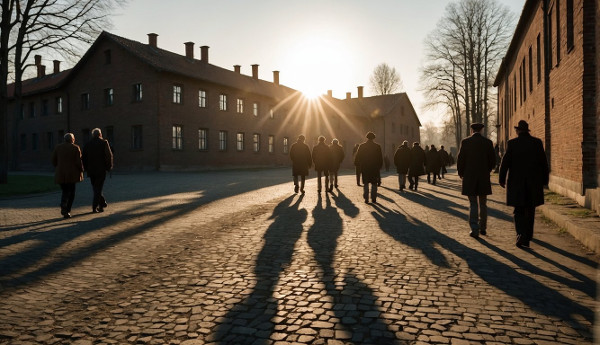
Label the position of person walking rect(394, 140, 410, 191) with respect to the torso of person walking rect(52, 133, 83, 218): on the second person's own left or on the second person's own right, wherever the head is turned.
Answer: on the second person's own right

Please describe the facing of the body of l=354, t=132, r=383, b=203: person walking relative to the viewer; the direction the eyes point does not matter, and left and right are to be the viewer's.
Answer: facing away from the viewer

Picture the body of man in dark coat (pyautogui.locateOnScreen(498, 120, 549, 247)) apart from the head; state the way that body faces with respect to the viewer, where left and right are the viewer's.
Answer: facing away from the viewer

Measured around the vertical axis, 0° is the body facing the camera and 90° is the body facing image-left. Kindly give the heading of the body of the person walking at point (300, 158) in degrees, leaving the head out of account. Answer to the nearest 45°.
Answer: approximately 180°

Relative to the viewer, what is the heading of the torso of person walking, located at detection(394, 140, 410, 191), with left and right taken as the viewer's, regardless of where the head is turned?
facing away from the viewer

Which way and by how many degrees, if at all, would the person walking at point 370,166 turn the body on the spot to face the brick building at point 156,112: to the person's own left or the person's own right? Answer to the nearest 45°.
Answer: approximately 45° to the person's own left

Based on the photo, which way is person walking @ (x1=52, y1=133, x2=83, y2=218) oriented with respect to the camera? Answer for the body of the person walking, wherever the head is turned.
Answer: away from the camera

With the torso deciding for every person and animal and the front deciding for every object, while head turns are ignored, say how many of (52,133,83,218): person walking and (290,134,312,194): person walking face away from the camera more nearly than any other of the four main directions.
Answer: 2

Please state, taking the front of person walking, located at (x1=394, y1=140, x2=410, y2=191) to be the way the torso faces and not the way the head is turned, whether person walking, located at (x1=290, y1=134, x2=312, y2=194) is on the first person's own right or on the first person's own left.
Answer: on the first person's own left

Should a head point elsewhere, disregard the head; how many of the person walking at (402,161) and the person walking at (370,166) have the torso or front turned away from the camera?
2
